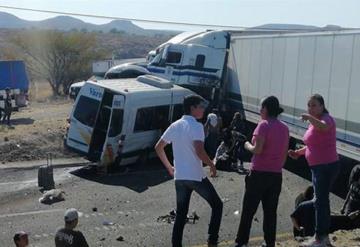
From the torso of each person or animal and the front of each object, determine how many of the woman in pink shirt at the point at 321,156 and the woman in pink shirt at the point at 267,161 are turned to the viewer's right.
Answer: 0

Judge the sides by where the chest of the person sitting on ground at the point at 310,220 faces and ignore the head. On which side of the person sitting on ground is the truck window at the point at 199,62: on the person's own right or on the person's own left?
on the person's own left

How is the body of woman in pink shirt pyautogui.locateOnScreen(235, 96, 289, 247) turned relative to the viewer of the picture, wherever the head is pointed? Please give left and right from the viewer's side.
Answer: facing away from the viewer and to the left of the viewer

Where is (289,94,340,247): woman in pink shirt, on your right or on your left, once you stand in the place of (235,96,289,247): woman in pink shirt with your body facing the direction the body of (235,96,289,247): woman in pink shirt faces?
on your right

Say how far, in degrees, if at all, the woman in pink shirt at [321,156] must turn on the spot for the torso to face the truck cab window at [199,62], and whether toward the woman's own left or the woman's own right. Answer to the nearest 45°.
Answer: approximately 90° to the woman's own right

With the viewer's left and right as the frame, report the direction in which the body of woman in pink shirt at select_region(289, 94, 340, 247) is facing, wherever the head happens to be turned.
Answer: facing to the left of the viewer

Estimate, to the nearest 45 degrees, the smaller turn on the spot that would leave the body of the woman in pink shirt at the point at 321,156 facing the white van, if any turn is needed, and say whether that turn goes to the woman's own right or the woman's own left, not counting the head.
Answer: approximately 45° to the woman's own right
